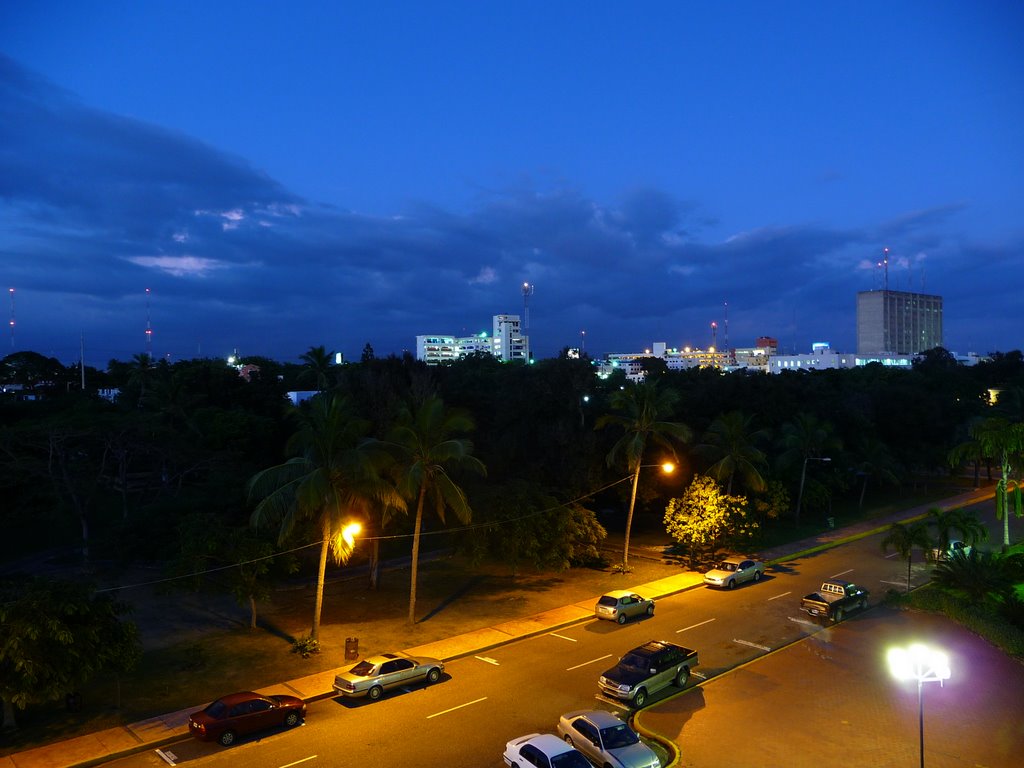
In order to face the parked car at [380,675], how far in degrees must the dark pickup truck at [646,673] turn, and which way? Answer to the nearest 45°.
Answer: approximately 45° to its right

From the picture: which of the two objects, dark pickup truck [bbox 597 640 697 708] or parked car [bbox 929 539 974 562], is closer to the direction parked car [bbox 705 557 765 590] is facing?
the dark pickup truck

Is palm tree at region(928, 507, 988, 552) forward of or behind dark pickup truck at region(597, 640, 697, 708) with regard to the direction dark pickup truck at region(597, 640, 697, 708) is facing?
behind

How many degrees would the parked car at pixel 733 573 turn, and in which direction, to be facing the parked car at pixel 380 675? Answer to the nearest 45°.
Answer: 0° — it already faces it

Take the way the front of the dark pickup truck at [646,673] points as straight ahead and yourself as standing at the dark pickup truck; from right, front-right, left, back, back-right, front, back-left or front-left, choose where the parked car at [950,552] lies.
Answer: back

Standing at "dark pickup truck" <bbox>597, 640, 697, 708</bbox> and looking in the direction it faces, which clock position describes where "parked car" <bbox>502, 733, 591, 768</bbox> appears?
The parked car is roughly at 11 o'clock from the dark pickup truck.

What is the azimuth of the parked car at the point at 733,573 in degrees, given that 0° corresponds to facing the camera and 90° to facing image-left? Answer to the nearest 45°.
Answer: approximately 45°

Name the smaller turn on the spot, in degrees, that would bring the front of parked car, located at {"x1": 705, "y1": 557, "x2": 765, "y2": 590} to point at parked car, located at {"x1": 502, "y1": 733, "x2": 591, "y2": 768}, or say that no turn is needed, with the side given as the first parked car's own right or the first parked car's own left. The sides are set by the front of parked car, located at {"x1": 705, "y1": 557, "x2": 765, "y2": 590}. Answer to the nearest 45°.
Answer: approximately 45° to the first parked car's own left

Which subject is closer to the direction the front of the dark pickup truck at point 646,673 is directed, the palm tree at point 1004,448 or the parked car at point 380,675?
the parked car

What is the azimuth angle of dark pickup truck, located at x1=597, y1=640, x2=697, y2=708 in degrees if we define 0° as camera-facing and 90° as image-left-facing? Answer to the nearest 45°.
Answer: approximately 45°

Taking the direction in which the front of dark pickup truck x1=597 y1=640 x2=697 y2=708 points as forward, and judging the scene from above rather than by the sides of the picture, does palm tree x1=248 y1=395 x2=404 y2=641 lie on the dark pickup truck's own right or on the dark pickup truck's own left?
on the dark pickup truck's own right

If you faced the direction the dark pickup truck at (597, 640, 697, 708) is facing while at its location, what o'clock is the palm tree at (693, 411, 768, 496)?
The palm tree is roughly at 5 o'clock from the dark pickup truck.
